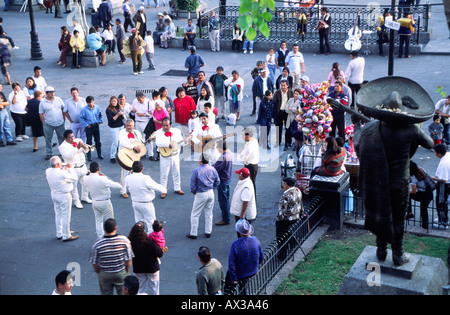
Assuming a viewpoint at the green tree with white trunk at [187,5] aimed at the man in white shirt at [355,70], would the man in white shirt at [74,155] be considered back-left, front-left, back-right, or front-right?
front-right

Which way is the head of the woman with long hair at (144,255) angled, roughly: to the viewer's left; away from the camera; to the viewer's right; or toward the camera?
away from the camera

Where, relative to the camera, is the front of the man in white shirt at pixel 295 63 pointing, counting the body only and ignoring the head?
toward the camera

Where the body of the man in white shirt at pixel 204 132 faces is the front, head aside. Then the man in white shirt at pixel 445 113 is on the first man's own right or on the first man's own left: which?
on the first man's own left

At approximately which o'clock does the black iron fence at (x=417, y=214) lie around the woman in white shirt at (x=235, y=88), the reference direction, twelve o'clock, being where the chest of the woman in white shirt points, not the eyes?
The black iron fence is roughly at 11 o'clock from the woman in white shirt.

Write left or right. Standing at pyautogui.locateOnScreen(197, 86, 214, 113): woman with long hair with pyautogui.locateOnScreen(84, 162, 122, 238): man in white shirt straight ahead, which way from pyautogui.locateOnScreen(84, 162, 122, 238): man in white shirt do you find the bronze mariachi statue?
left

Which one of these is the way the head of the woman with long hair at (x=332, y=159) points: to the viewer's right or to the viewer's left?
to the viewer's left

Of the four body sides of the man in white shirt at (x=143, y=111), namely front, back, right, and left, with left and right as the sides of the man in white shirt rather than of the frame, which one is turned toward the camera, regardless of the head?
front

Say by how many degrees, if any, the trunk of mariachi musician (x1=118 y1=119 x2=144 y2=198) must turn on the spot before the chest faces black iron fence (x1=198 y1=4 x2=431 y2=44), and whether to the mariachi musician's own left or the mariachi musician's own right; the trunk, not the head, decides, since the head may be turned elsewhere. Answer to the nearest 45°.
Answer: approximately 135° to the mariachi musician's own left

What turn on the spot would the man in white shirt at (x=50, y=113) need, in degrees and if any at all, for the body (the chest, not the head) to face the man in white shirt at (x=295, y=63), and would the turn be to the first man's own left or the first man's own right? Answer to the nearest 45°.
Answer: approximately 90° to the first man's own left

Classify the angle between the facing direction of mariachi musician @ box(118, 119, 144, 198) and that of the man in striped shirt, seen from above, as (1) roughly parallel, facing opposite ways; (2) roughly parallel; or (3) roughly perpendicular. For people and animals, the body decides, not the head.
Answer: roughly parallel, facing opposite ways

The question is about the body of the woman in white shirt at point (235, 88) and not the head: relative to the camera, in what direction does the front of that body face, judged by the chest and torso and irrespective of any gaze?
toward the camera

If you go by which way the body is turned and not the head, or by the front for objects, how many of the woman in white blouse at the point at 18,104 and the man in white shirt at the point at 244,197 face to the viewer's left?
1

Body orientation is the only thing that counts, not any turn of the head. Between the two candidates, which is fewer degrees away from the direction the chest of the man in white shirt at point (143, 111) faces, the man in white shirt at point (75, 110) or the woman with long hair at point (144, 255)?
the woman with long hair

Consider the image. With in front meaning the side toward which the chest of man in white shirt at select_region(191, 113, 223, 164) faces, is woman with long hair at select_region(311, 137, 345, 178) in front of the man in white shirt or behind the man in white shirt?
in front

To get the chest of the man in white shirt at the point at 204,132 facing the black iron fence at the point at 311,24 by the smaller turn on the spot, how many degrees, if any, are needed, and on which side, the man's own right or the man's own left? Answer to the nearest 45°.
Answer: approximately 180°

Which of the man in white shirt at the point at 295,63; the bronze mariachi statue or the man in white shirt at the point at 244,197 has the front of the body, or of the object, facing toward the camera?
the man in white shirt at the point at 295,63

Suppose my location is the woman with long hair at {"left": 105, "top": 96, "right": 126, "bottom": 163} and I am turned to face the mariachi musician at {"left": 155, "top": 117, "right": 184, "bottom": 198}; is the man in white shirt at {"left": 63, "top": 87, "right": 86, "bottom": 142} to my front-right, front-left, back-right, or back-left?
back-right

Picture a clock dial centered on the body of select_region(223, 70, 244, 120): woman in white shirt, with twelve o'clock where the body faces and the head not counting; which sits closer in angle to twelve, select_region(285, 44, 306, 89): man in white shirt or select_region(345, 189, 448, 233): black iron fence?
the black iron fence
